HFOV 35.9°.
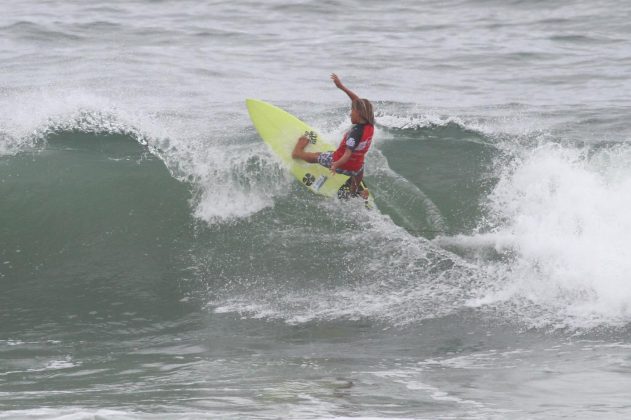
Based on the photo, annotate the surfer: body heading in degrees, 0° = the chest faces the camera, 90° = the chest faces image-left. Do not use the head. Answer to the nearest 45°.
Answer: approximately 90°
